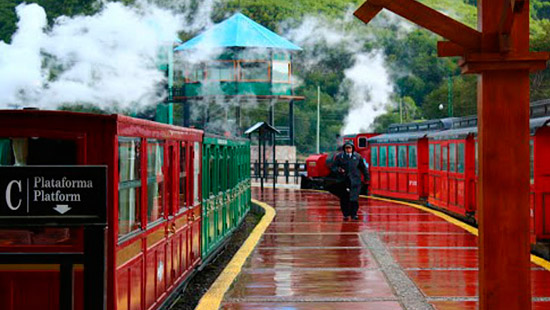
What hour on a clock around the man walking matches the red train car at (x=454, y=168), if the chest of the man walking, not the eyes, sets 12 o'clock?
The red train car is roughly at 8 o'clock from the man walking.

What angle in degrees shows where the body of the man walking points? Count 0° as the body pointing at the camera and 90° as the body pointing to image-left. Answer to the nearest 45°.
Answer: approximately 0°

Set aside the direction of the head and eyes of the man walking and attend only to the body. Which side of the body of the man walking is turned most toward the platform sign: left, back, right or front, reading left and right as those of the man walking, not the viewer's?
front

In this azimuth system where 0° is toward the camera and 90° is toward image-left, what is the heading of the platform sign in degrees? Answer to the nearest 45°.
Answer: approximately 0°

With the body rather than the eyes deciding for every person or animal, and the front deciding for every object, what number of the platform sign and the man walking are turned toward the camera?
2

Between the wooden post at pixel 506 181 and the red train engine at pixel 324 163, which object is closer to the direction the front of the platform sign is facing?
the wooden post

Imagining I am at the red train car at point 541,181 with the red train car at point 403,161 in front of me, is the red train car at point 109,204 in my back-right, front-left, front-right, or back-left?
back-left

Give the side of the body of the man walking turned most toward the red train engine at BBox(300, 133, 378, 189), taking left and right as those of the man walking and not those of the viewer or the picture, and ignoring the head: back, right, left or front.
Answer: back
